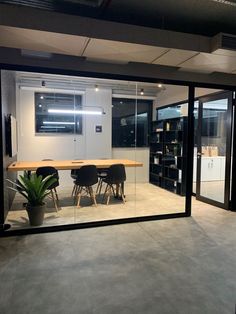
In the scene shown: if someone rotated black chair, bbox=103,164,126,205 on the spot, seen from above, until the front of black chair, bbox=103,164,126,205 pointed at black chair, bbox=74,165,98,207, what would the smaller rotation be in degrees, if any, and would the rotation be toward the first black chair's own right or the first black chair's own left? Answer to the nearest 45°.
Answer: approximately 90° to the first black chair's own left

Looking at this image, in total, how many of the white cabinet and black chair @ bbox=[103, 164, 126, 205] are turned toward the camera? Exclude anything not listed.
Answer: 1

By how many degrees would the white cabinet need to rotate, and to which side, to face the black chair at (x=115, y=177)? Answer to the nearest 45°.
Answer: approximately 45° to its right

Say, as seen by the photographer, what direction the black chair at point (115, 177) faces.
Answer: facing away from the viewer and to the left of the viewer

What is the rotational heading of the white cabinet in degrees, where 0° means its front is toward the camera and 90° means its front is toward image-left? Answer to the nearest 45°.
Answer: approximately 0°

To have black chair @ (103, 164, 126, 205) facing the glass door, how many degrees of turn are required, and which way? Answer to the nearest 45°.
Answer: approximately 135° to its right

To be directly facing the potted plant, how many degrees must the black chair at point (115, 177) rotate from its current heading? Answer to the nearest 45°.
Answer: approximately 90° to its left

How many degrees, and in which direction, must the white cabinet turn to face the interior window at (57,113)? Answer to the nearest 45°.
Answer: approximately 45° to its right

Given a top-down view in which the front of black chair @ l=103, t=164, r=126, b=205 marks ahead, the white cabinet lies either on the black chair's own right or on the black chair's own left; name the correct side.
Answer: on the black chair's own right
